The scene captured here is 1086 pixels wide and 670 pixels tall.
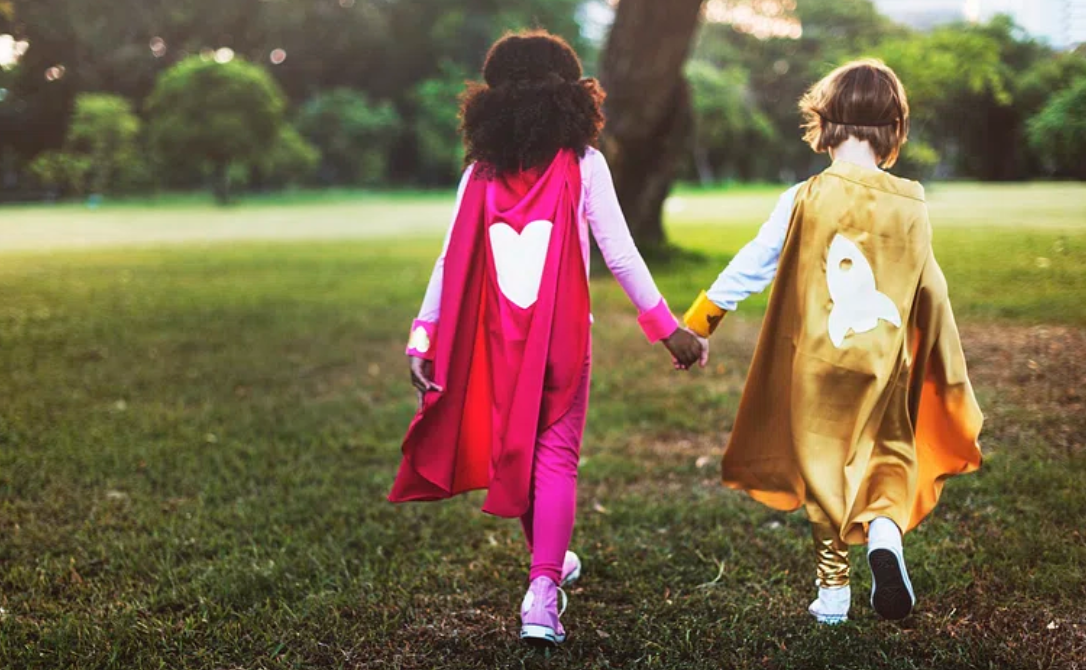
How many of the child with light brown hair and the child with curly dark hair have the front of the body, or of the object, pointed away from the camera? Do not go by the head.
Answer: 2

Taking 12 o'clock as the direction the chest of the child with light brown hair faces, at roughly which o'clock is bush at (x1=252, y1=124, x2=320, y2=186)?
The bush is roughly at 11 o'clock from the child with light brown hair.

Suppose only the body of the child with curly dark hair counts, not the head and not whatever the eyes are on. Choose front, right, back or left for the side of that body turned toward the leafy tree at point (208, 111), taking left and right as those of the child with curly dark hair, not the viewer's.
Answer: front

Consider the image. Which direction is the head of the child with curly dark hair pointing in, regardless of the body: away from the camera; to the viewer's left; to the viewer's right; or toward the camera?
away from the camera

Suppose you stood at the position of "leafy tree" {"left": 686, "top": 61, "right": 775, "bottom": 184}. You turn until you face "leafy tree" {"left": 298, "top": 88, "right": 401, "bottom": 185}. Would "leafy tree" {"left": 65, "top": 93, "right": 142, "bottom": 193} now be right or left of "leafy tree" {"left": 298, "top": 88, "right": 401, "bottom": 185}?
left

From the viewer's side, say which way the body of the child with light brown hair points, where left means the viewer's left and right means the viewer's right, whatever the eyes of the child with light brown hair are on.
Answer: facing away from the viewer

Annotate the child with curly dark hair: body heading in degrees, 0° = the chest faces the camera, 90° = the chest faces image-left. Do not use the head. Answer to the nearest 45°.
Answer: approximately 180°

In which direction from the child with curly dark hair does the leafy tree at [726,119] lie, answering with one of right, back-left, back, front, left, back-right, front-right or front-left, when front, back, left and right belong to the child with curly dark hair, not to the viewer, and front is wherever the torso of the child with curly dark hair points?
front

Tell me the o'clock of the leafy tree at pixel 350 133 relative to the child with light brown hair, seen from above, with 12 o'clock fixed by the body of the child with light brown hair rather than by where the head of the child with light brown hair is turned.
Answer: The leafy tree is roughly at 11 o'clock from the child with light brown hair.

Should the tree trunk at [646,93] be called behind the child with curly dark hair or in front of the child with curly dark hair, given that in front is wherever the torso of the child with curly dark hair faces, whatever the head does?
in front

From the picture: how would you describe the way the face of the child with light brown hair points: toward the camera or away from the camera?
away from the camera

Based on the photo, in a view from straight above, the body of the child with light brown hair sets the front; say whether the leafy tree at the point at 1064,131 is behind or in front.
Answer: in front

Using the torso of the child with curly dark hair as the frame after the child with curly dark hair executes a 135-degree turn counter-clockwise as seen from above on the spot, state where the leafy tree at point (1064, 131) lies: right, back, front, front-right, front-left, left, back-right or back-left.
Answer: back

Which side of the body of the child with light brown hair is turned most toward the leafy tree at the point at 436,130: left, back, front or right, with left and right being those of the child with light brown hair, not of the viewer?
front
